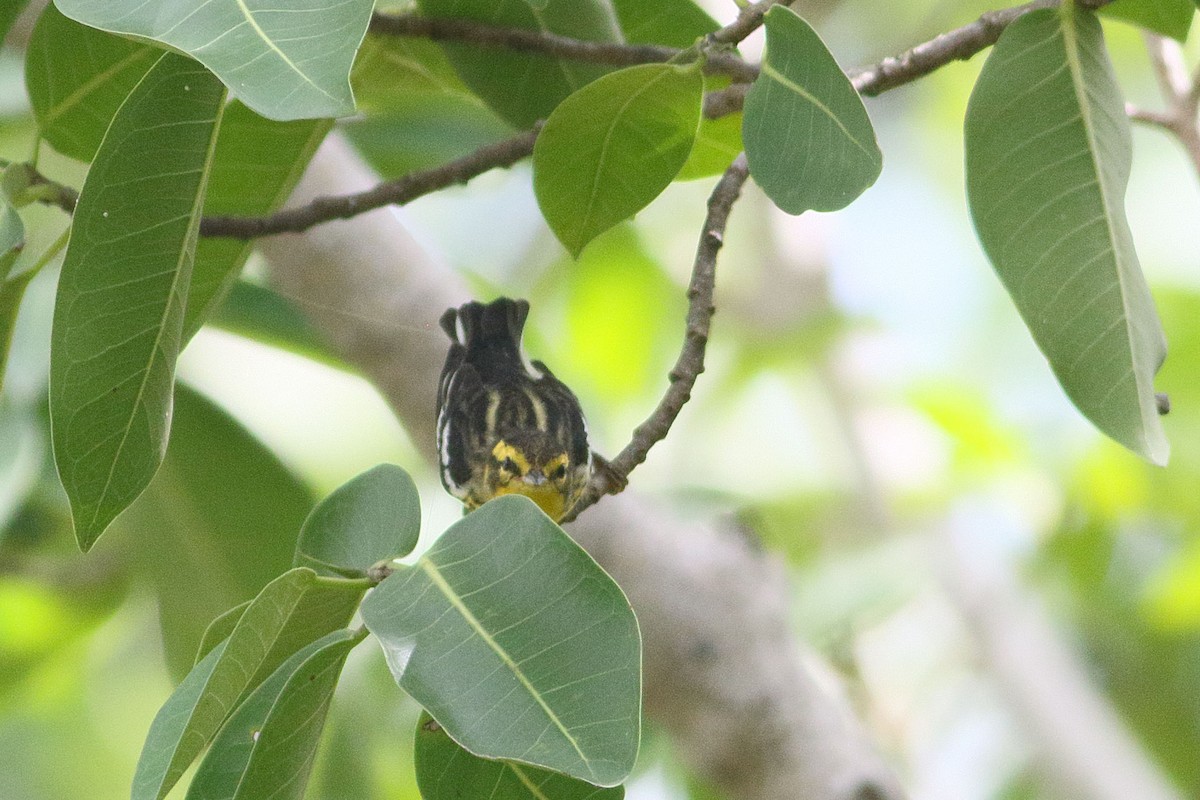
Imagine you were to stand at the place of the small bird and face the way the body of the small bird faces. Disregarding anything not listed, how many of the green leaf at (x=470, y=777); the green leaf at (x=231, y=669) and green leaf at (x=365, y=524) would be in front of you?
3

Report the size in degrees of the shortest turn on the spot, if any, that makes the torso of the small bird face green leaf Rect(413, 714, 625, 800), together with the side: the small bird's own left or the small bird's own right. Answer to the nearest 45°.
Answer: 0° — it already faces it

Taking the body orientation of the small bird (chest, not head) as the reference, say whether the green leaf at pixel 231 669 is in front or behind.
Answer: in front

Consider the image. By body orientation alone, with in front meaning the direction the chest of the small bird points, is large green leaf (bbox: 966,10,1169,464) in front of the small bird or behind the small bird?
in front
